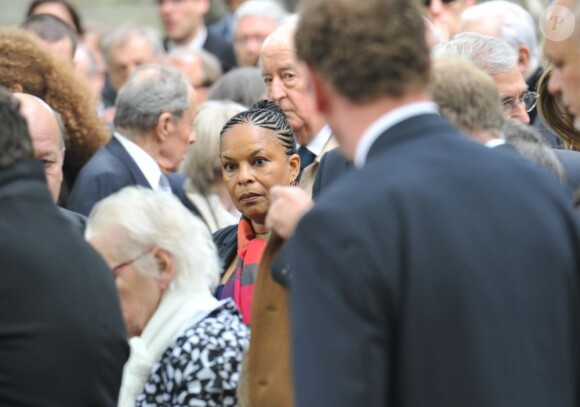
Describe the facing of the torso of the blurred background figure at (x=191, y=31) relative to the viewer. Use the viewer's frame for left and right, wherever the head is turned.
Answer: facing the viewer and to the left of the viewer

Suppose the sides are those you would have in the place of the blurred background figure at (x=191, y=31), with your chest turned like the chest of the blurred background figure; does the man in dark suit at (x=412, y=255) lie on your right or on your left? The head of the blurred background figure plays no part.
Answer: on your left

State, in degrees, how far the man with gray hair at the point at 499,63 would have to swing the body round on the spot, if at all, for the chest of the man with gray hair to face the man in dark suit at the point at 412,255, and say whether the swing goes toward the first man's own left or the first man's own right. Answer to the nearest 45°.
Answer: approximately 45° to the first man's own right

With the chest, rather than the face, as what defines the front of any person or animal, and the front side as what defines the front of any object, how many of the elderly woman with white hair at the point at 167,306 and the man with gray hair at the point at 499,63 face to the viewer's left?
1

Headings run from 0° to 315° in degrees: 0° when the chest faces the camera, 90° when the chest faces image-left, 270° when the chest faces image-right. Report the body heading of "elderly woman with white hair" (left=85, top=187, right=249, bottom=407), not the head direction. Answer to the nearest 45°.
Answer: approximately 90°

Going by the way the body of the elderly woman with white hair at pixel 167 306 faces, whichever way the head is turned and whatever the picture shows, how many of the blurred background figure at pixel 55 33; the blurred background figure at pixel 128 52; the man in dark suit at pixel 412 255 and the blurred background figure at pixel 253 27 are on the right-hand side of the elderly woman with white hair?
3

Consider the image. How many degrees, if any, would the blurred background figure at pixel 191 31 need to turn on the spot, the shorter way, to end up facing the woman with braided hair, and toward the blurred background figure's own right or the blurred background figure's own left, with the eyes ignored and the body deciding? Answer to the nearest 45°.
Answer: approximately 45° to the blurred background figure's own left

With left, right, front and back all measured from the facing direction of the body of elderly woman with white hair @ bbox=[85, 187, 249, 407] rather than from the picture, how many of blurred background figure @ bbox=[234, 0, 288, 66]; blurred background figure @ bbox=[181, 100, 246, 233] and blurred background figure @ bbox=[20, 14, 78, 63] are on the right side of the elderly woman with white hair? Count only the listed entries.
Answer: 3

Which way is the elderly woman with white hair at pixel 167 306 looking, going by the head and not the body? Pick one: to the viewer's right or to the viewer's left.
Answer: to the viewer's left
